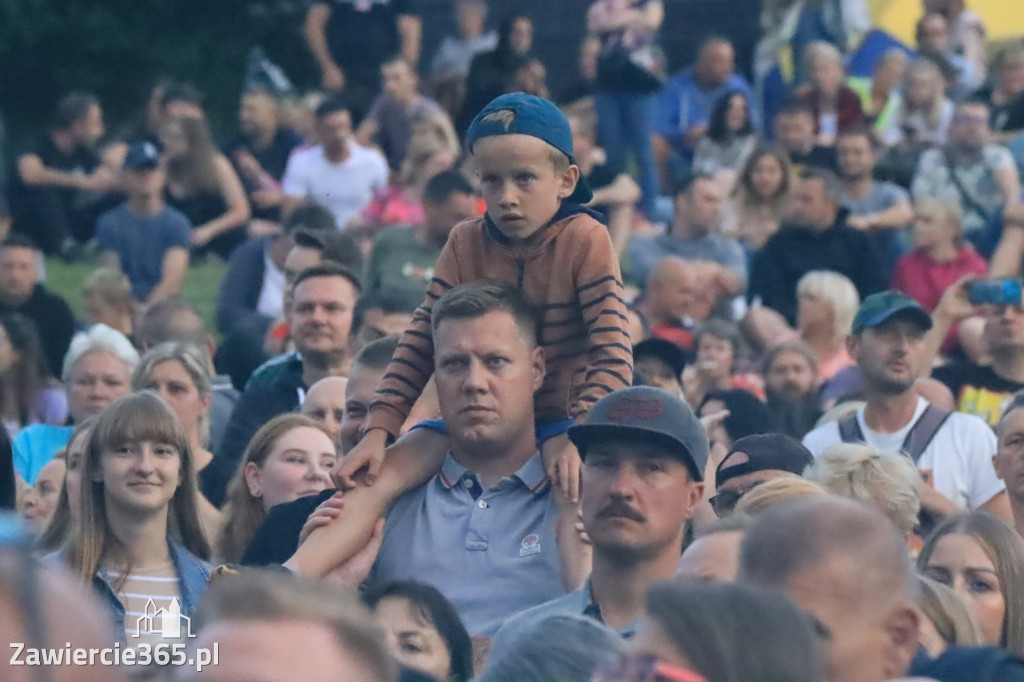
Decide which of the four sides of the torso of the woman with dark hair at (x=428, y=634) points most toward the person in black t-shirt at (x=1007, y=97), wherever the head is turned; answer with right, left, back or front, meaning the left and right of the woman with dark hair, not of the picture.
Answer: back

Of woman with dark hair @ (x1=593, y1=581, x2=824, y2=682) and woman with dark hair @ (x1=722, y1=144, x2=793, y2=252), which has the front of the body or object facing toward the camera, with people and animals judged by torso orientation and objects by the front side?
woman with dark hair @ (x1=722, y1=144, x2=793, y2=252)

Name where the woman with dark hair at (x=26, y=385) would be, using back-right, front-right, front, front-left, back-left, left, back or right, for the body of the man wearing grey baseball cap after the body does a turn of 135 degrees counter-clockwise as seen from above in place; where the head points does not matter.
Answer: back-left

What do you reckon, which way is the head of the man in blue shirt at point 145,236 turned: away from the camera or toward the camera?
toward the camera

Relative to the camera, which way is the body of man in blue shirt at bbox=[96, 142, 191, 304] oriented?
toward the camera

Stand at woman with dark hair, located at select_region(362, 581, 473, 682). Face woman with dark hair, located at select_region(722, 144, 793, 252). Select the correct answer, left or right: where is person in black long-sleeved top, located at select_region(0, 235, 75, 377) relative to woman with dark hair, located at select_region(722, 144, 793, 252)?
left

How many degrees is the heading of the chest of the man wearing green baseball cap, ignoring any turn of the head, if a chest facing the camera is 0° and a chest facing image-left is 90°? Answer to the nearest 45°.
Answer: approximately 0°

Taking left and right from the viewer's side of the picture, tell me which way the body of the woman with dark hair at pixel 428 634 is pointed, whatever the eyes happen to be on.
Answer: facing the viewer and to the left of the viewer

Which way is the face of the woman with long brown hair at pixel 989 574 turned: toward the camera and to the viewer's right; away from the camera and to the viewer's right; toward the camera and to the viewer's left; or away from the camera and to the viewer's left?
toward the camera and to the viewer's left

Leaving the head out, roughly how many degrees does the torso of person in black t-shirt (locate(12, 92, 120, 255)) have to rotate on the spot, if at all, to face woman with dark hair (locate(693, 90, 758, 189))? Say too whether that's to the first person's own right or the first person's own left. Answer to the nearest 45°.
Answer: approximately 45° to the first person's own left

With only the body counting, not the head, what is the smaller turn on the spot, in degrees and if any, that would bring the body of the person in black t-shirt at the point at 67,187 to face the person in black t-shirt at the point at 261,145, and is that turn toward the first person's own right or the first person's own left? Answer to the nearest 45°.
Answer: approximately 45° to the first person's own left

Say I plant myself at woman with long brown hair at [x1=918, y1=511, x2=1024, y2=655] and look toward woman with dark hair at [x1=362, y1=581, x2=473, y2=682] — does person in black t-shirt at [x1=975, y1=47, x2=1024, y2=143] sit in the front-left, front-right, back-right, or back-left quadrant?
back-right

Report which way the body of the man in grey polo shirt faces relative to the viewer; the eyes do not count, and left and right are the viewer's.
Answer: facing the viewer

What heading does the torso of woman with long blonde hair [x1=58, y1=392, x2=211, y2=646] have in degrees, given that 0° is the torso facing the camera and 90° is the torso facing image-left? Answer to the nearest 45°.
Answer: approximately 0°
